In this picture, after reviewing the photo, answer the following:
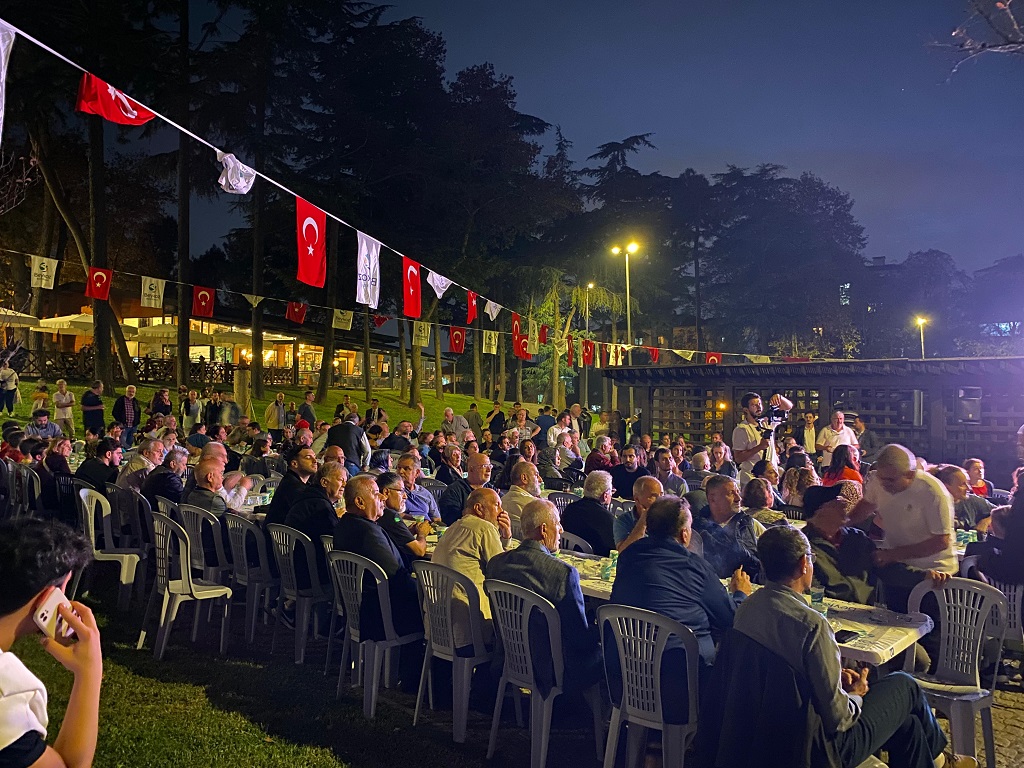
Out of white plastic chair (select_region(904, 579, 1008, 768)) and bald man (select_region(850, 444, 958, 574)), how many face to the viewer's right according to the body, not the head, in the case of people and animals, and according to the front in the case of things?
0

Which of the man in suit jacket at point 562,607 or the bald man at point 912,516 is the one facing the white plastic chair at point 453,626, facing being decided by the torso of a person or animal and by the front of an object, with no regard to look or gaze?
the bald man

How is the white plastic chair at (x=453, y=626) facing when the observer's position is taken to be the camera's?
facing away from the viewer and to the right of the viewer

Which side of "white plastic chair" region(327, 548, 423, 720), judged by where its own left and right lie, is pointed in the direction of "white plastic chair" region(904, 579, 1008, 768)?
right

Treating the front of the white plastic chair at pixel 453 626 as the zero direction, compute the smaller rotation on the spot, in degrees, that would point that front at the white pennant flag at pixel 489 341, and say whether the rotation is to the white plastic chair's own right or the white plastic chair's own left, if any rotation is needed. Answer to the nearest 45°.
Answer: approximately 45° to the white plastic chair's own left

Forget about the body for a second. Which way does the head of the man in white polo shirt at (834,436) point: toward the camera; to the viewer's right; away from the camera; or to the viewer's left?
toward the camera

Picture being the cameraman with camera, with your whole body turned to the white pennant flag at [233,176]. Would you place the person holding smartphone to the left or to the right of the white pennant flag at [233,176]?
left

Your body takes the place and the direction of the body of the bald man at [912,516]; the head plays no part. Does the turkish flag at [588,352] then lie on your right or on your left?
on your right

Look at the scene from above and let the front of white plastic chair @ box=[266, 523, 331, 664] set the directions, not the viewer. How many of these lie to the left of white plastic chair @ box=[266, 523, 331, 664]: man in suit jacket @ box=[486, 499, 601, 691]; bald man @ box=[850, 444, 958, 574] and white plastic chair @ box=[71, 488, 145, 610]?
1

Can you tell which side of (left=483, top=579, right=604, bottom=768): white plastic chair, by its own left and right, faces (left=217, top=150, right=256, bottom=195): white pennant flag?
left

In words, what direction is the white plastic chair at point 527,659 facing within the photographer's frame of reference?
facing away from the viewer and to the right of the viewer

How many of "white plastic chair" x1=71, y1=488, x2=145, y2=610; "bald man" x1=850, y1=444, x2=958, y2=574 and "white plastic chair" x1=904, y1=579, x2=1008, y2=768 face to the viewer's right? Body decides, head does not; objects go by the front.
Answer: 1

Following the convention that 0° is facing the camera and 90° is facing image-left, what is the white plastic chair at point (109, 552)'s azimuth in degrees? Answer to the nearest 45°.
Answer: approximately 270°

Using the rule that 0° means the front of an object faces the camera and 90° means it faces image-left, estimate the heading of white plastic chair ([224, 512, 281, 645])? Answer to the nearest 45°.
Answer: approximately 225°

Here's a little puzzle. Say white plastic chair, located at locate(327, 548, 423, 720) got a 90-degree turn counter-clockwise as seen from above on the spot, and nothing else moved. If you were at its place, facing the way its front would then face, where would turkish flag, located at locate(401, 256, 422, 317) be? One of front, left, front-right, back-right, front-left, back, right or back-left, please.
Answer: front-right
